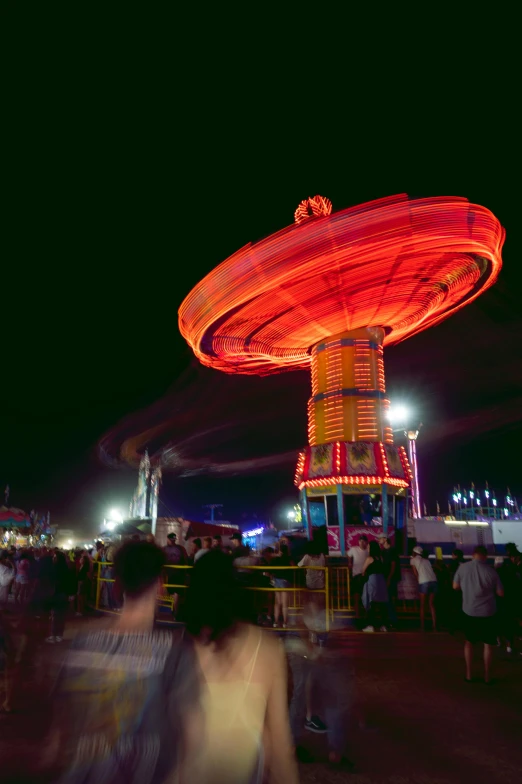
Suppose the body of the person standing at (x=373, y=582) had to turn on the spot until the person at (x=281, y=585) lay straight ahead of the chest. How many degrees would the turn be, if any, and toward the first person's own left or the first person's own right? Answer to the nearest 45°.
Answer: approximately 90° to the first person's own left

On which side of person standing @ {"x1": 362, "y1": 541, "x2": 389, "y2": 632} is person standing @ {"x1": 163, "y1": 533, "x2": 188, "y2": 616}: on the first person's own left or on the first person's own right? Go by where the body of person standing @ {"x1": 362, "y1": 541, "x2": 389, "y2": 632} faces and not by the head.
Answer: on the first person's own left

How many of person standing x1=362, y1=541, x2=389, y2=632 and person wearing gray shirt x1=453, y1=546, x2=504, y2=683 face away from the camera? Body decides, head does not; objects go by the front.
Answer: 2

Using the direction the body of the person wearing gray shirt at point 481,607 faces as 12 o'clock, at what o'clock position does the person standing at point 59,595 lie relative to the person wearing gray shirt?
The person standing is roughly at 9 o'clock from the person wearing gray shirt.

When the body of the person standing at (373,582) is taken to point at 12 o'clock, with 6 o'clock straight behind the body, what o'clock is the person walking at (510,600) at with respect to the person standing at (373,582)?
the person walking at (510,600) is roughly at 3 o'clock from the person standing at (373,582).

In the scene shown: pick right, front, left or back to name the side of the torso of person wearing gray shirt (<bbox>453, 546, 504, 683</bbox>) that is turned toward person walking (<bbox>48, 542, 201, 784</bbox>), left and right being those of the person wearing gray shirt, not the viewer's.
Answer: back

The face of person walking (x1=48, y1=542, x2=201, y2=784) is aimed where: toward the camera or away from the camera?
away from the camera

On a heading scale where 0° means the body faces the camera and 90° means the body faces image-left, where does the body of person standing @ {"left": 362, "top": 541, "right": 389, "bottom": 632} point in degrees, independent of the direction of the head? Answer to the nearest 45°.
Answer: approximately 180°

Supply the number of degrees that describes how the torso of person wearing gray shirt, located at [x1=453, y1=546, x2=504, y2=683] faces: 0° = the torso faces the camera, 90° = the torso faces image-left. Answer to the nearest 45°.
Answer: approximately 180°
